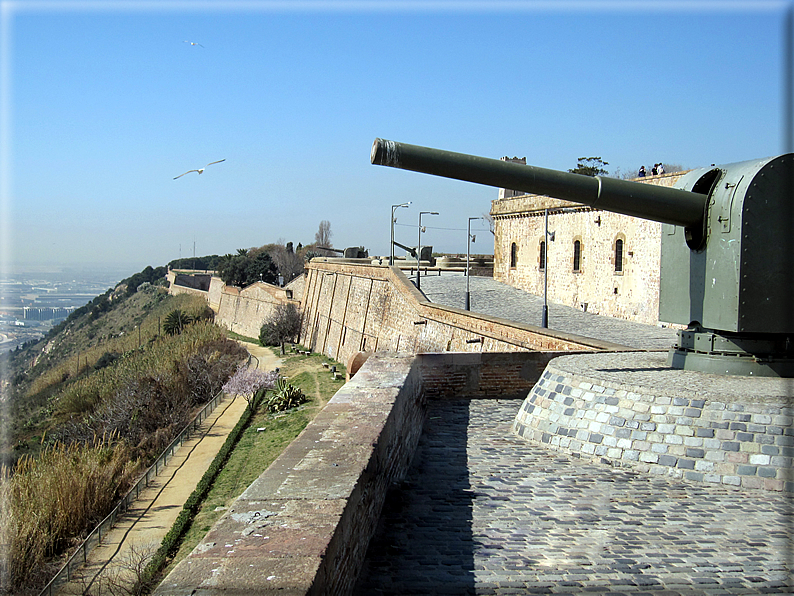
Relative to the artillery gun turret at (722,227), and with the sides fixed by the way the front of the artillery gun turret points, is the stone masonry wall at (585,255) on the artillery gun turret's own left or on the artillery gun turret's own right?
on the artillery gun turret's own right
